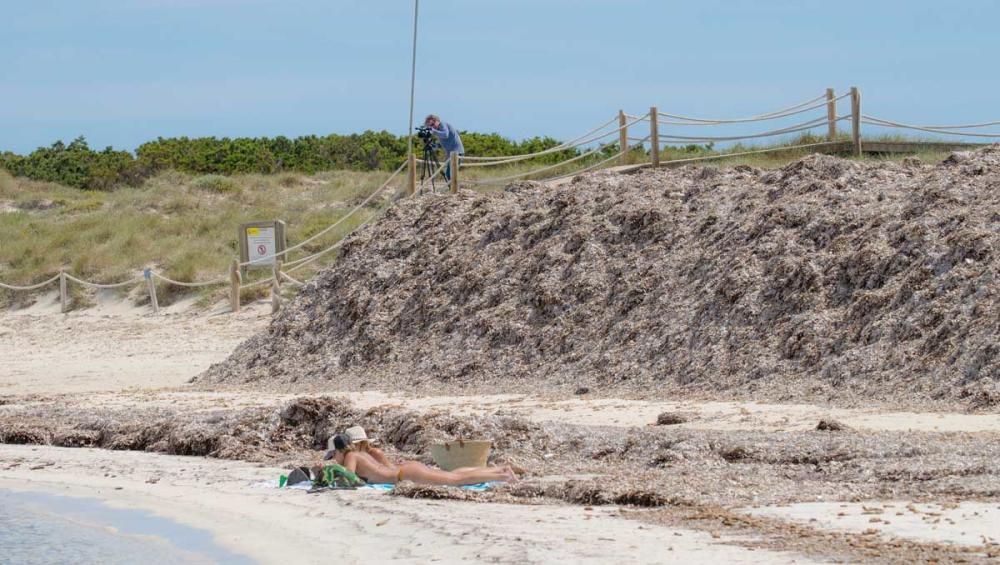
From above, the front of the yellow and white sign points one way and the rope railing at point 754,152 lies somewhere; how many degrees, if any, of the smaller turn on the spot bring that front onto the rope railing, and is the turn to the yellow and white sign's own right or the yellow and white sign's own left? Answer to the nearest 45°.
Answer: approximately 90° to the yellow and white sign's own left

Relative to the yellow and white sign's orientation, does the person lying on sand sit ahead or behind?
ahead

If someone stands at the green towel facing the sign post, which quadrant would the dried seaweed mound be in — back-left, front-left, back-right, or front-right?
front-right

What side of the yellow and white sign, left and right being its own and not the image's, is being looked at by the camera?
front

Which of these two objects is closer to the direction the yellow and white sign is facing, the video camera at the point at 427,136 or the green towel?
the green towel

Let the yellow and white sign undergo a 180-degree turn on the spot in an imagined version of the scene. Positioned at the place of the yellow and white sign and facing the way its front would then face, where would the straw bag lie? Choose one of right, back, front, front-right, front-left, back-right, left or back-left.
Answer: back

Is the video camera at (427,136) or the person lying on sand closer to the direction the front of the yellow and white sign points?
the person lying on sand

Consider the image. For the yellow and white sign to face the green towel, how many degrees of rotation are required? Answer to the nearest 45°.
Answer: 0° — it already faces it
